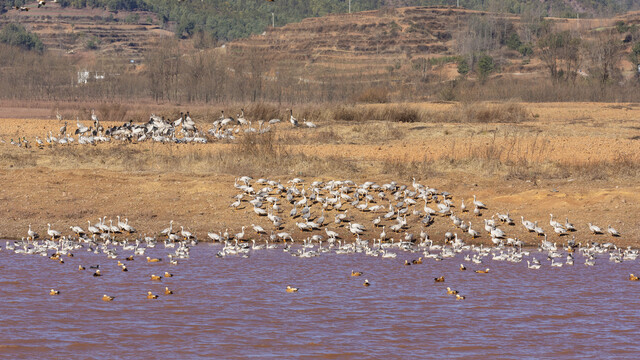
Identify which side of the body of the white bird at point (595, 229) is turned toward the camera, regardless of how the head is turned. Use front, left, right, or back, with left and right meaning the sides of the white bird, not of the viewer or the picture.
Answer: left

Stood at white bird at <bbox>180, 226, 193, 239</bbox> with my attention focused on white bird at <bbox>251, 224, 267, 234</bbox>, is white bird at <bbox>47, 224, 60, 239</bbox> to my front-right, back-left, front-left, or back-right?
back-left

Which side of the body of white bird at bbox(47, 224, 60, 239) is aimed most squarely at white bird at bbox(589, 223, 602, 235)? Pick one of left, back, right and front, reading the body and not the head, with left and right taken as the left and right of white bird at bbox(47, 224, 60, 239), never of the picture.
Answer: back

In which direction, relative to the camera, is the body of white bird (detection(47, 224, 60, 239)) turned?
to the viewer's left

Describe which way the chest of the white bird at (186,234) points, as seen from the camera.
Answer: to the viewer's left

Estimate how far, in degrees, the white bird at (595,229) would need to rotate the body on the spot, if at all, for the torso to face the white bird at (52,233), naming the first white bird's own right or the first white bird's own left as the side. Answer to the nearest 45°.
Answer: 0° — it already faces it
